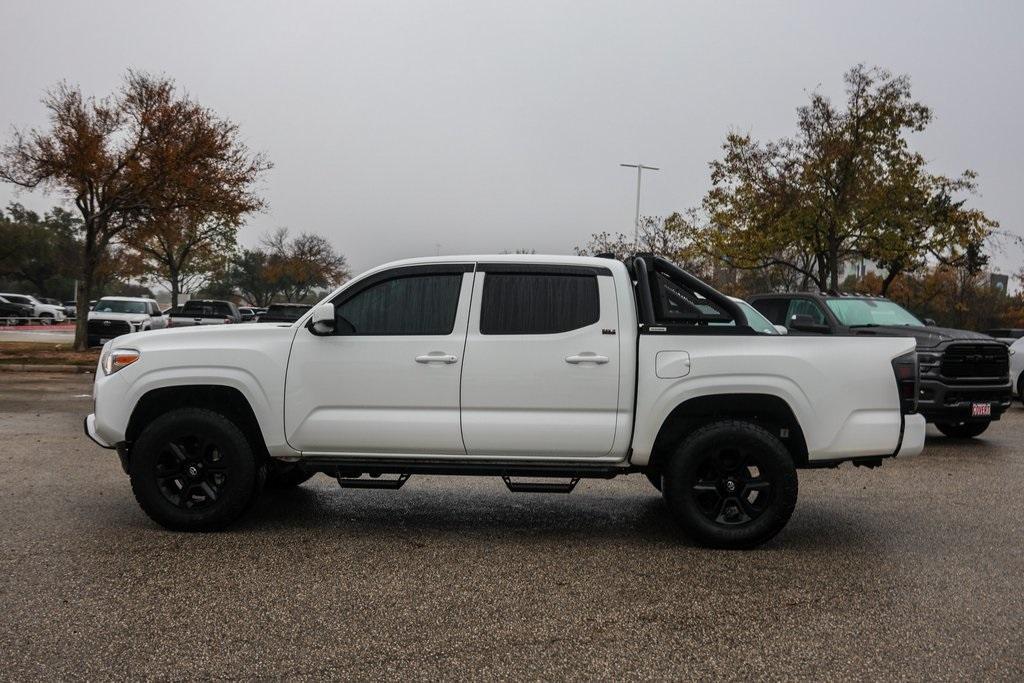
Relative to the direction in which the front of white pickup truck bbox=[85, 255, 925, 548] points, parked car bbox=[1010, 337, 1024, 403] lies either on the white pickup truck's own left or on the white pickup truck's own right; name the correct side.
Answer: on the white pickup truck's own right

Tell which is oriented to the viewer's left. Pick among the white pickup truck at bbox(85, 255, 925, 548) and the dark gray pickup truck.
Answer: the white pickup truck

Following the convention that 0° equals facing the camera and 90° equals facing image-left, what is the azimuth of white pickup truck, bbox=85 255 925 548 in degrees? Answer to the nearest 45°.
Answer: approximately 90°

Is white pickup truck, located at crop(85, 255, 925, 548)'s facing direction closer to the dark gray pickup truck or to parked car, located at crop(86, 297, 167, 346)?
the parked car

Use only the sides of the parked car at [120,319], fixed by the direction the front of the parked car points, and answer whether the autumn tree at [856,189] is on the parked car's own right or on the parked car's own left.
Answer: on the parked car's own left

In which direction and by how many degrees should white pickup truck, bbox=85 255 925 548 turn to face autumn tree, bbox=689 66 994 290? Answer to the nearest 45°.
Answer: approximately 135° to its right

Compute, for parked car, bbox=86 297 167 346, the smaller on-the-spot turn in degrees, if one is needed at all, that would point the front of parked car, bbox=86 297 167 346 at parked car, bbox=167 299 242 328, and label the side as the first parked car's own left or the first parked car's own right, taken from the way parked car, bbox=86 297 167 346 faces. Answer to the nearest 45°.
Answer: approximately 90° to the first parked car's own left

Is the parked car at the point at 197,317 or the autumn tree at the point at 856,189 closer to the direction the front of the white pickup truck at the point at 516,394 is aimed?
the parked car

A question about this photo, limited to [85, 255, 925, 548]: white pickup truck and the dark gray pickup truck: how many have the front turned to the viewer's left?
1

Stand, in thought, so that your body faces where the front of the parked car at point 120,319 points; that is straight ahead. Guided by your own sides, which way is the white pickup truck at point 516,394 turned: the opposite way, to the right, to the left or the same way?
to the right
